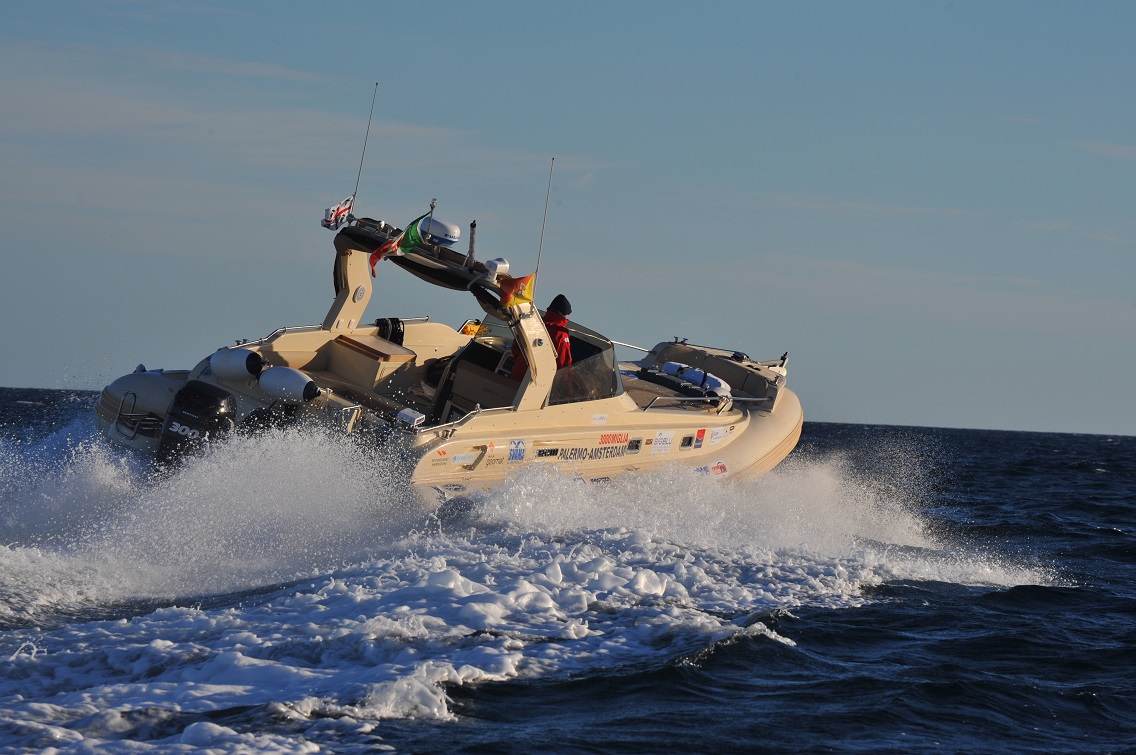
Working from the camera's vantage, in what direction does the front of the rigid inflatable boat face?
facing away from the viewer and to the right of the viewer
